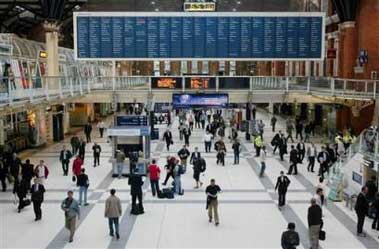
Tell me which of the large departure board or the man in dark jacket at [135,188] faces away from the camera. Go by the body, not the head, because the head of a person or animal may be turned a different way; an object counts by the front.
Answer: the man in dark jacket

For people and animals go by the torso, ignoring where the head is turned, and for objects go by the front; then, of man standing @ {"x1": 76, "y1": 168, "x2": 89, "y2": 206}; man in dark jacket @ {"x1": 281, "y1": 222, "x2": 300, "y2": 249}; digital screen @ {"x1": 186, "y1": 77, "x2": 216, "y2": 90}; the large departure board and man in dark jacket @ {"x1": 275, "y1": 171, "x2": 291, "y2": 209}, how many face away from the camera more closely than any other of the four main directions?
2

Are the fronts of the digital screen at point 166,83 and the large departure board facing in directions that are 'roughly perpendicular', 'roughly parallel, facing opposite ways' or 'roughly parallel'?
roughly parallel

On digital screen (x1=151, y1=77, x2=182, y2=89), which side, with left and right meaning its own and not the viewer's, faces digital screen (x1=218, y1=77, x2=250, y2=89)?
left

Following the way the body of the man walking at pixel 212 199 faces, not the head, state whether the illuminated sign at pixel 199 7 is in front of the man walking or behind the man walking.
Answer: behind

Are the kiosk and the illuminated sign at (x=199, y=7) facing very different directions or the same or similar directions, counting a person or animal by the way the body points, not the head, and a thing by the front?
same or similar directions

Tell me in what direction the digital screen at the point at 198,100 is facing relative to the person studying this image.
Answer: facing the viewer

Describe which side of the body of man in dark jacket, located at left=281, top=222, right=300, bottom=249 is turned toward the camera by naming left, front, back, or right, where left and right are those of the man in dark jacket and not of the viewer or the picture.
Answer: back

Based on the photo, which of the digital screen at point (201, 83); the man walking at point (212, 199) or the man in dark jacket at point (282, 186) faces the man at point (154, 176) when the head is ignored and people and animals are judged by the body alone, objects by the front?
the digital screen

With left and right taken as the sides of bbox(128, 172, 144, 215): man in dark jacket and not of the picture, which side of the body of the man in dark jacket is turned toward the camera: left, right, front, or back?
back

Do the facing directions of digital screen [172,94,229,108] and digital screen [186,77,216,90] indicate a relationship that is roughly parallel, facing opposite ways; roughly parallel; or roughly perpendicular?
roughly parallel

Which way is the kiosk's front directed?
toward the camera

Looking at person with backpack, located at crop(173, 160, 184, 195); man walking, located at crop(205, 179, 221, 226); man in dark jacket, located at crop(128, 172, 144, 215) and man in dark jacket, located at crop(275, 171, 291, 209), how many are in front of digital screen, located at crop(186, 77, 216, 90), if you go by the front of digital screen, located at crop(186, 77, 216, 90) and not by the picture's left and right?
4

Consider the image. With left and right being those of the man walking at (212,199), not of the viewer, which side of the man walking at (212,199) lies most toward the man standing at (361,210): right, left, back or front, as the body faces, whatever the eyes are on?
left
